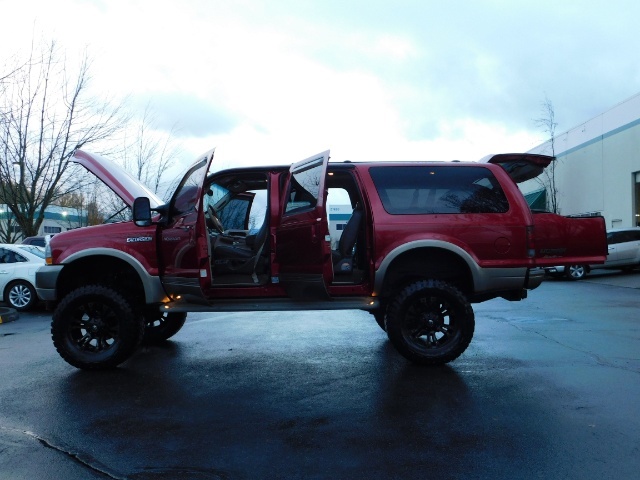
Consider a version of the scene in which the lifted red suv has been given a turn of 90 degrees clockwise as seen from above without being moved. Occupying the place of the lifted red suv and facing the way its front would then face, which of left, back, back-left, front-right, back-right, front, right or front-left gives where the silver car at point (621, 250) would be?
front-right

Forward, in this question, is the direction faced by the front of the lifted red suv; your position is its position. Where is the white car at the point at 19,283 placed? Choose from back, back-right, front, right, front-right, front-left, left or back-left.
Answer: front-right

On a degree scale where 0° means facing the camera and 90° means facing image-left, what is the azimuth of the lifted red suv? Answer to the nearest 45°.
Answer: approximately 90°

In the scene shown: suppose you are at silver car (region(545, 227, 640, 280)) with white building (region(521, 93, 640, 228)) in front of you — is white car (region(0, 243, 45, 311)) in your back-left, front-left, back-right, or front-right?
back-left

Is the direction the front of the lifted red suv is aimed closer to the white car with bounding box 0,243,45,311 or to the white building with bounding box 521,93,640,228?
the white car
